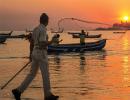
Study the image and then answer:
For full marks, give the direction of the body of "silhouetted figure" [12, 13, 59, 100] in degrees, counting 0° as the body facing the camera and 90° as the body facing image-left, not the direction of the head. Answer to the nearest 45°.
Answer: approximately 270°
